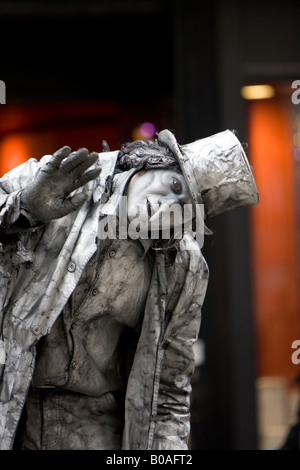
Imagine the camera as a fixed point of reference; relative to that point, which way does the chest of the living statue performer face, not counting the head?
toward the camera

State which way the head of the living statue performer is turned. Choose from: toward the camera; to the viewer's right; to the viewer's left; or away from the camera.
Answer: toward the camera
